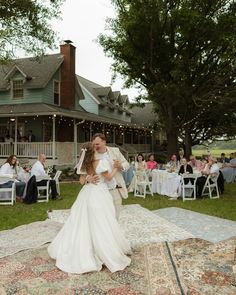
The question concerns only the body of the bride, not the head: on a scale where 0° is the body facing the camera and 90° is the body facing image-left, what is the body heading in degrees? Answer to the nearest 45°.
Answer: approximately 225°

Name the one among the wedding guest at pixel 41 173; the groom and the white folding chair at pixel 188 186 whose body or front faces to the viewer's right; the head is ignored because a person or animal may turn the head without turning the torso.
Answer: the wedding guest

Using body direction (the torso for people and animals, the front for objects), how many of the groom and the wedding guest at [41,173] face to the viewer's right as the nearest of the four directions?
1

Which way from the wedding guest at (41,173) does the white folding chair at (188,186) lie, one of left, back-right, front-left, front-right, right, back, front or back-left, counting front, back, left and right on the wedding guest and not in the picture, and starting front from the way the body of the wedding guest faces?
front

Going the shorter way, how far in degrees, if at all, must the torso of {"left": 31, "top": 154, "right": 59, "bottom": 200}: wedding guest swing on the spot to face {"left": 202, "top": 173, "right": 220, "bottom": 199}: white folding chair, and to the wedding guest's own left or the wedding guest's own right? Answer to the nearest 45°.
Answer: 0° — they already face it

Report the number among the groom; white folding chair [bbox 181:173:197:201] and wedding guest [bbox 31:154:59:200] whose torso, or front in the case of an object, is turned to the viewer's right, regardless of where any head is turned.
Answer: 1

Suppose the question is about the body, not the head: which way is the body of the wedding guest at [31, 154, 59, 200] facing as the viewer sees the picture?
to the viewer's right

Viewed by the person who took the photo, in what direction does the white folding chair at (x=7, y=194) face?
facing away from the viewer and to the right of the viewer

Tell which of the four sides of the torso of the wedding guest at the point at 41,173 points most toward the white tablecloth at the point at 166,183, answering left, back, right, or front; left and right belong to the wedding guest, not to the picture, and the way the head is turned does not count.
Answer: front

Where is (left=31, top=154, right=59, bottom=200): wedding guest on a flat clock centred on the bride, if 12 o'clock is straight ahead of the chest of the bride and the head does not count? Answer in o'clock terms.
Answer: The wedding guest is roughly at 10 o'clock from the bride.

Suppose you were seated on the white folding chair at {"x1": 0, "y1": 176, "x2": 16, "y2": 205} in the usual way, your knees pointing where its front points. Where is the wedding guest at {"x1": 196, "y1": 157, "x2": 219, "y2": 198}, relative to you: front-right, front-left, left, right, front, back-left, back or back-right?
front-right

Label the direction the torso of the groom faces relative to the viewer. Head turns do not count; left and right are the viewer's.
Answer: facing the viewer and to the left of the viewer
